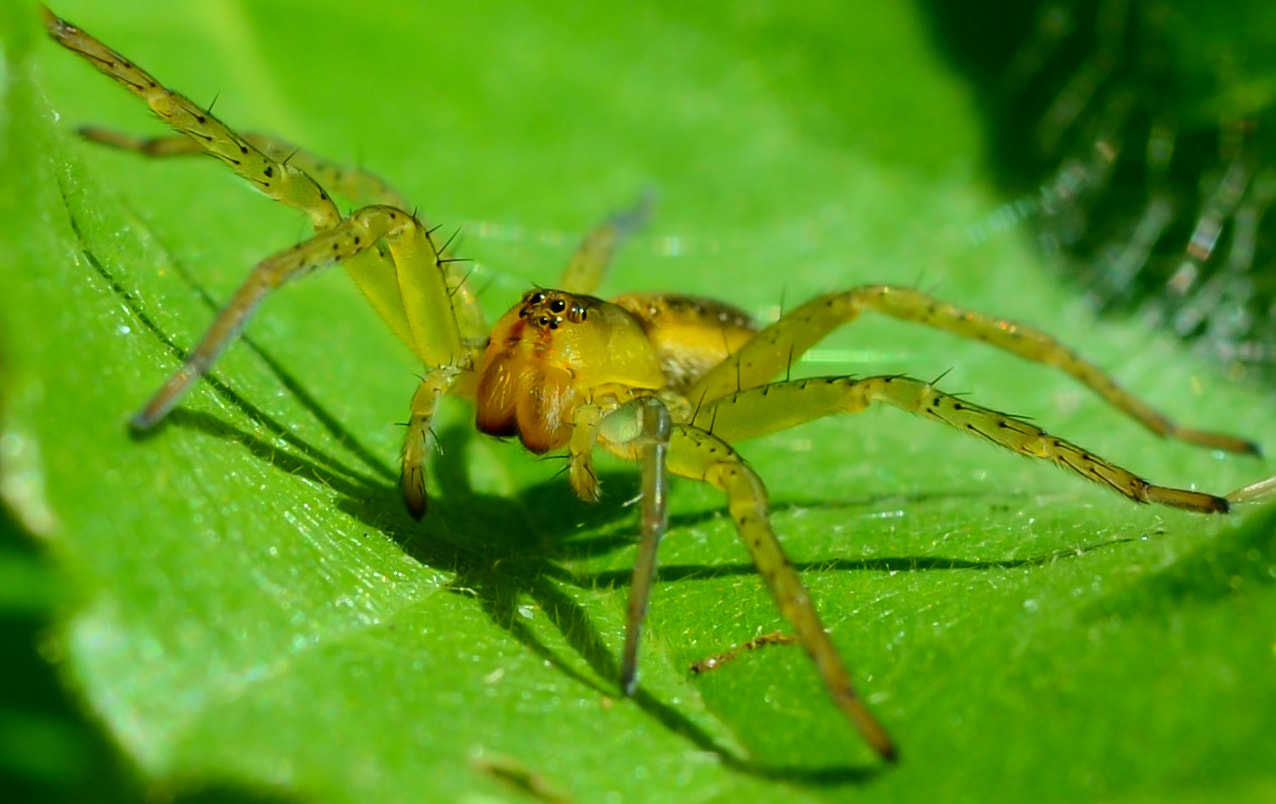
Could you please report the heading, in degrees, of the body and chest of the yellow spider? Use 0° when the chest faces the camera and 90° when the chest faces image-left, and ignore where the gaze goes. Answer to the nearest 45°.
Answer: approximately 45°
